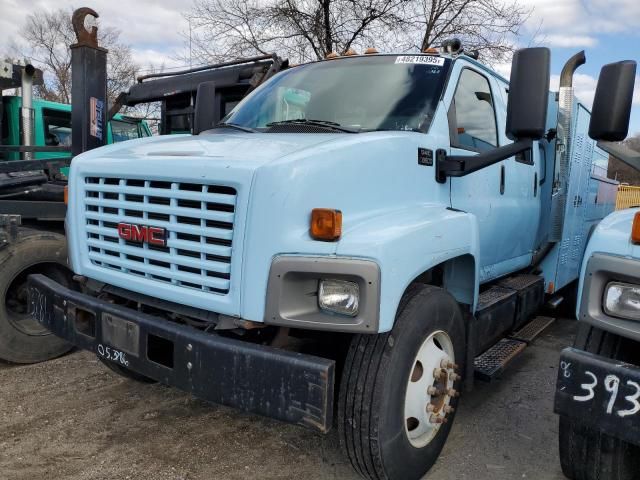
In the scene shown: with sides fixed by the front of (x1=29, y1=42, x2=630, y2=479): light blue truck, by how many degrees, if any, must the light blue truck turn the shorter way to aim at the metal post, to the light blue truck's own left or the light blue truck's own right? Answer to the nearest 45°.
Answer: approximately 90° to the light blue truck's own right

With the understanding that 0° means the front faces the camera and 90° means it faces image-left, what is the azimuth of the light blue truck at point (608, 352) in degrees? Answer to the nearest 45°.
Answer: approximately 45°

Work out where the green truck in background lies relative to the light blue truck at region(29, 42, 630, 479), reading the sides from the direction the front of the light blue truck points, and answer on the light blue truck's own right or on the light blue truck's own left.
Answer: on the light blue truck's own right

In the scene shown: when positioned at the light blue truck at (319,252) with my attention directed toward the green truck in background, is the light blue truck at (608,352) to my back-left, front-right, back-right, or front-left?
back-right

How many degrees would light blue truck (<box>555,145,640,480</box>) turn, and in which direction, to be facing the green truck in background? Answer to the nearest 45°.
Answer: approximately 45° to its right

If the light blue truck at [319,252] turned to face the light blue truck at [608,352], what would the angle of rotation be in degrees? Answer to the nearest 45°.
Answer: approximately 90° to its left

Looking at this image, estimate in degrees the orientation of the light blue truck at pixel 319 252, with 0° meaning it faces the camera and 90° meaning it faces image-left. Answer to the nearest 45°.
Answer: approximately 45°
